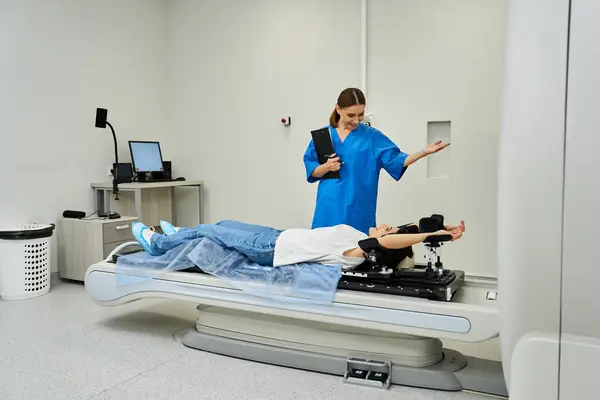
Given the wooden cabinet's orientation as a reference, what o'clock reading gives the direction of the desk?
The desk is roughly at 9 o'clock from the wooden cabinet.

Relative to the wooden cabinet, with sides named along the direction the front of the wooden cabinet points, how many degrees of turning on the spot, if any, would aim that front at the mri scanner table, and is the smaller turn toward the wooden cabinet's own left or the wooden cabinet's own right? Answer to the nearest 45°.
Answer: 0° — it already faces it

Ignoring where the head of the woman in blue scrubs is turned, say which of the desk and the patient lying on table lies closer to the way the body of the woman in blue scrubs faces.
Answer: the patient lying on table

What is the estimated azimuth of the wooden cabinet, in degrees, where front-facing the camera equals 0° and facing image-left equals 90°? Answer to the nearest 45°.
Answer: approximately 315°

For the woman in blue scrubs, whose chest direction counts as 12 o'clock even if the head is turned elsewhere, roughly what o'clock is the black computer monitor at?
The black computer monitor is roughly at 4 o'clock from the woman in blue scrubs.

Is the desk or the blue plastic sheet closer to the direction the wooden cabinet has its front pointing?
the blue plastic sheet

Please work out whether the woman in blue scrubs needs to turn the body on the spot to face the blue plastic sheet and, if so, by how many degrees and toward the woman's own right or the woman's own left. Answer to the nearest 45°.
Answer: approximately 45° to the woman's own right

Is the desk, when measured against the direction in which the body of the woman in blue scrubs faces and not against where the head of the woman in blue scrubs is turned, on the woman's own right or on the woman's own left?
on the woman's own right

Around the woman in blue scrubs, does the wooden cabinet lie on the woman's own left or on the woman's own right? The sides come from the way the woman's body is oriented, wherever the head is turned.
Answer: on the woman's own right

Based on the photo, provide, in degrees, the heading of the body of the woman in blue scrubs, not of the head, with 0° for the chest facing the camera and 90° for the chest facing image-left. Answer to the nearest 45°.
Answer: approximately 0°
